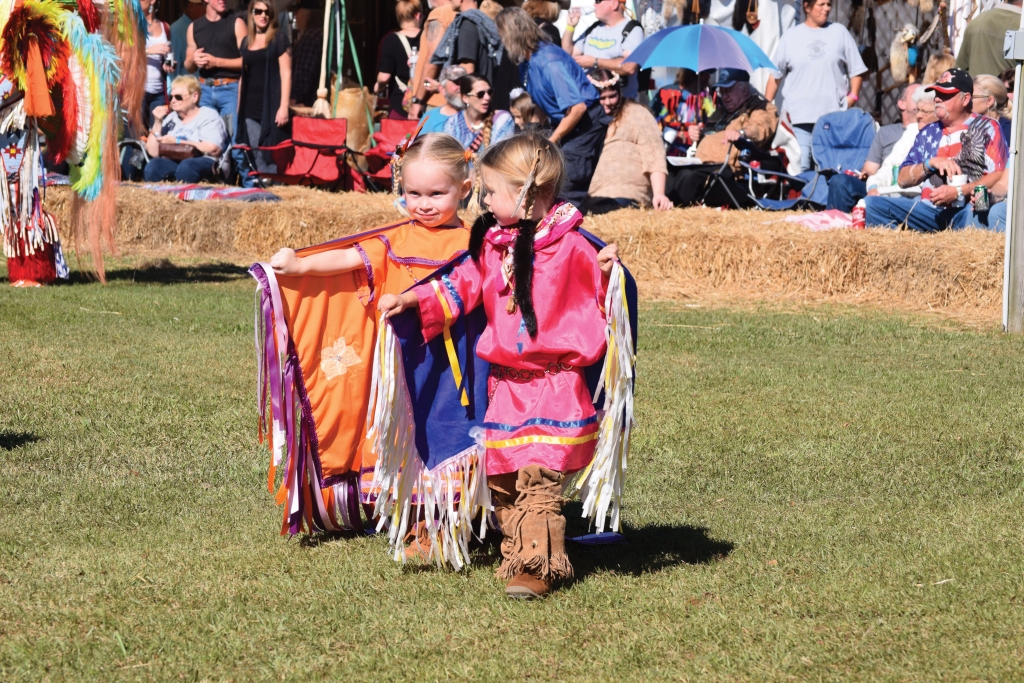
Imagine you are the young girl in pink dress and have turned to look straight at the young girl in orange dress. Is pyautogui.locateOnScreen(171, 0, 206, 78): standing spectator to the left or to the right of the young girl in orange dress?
right

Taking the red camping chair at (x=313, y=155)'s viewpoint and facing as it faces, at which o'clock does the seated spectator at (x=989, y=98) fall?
The seated spectator is roughly at 9 o'clock from the red camping chair.

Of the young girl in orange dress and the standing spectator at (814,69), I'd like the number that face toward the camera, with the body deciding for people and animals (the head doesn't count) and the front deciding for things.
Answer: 2

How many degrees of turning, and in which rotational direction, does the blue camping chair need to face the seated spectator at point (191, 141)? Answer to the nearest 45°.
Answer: approximately 45° to its right

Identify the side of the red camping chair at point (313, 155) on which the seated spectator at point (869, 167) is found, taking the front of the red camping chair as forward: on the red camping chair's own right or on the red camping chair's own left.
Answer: on the red camping chair's own left

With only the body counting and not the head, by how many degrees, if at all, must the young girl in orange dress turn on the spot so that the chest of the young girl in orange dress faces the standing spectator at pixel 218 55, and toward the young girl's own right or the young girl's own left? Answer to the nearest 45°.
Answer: approximately 180°

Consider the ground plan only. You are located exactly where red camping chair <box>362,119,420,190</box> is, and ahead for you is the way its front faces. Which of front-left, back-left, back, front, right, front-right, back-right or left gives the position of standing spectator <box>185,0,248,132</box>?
right

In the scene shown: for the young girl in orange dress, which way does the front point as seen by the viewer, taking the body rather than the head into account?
toward the camera

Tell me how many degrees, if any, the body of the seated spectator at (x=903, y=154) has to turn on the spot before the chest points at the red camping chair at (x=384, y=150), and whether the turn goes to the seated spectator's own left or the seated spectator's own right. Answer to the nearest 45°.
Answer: approximately 45° to the seated spectator's own right

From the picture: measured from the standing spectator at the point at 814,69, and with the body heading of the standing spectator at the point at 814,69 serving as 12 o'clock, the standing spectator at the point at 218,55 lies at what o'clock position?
the standing spectator at the point at 218,55 is roughly at 3 o'clock from the standing spectator at the point at 814,69.

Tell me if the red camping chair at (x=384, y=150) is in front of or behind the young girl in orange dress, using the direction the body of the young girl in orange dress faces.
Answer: behind

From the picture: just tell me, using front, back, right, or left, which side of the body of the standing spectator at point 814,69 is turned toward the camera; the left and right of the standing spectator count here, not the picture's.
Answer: front

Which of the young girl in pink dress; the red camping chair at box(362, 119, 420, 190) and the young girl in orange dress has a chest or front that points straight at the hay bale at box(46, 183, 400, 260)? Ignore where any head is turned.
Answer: the red camping chair

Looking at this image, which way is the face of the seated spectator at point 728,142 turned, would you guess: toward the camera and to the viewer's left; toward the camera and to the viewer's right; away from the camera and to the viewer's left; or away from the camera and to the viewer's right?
toward the camera and to the viewer's left

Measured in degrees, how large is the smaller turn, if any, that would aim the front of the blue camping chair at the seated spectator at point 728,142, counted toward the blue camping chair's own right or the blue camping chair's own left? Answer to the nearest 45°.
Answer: approximately 45° to the blue camping chair's own right

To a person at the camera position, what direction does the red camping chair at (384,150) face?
facing the viewer and to the left of the viewer
